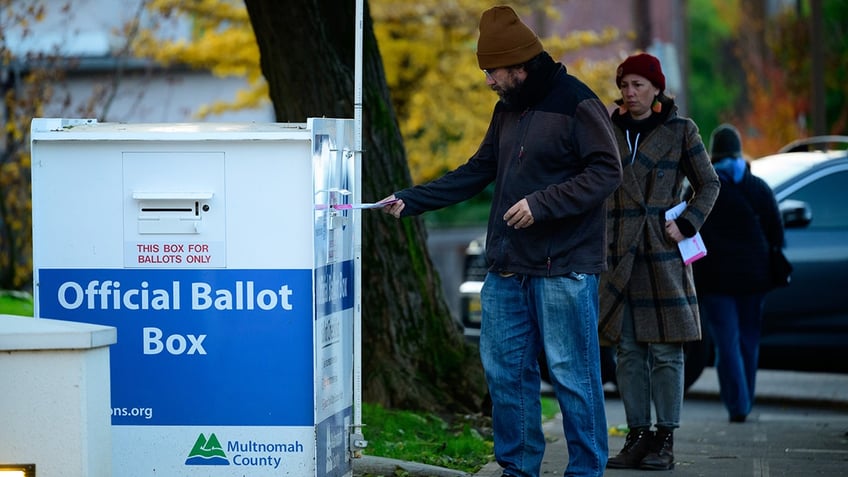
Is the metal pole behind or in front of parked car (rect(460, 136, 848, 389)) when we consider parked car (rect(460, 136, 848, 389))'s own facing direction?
in front

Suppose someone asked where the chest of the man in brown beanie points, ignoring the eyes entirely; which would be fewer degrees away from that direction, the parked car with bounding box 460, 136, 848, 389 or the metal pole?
the metal pole

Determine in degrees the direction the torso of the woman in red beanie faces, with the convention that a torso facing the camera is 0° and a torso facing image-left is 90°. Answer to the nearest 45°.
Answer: approximately 45°

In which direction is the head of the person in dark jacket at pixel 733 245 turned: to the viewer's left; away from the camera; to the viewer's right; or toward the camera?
away from the camera

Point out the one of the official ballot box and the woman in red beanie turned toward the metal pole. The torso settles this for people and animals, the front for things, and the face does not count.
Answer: the woman in red beanie

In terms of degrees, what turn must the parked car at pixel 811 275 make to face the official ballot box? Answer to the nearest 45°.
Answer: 0° — it already faces it

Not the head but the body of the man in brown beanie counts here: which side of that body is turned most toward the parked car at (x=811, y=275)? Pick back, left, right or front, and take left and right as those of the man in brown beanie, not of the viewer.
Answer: back

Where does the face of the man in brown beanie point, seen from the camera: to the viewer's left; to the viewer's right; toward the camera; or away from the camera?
to the viewer's left

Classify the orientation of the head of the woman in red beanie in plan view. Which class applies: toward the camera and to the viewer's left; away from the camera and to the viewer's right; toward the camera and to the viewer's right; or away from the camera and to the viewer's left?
toward the camera and to the viewer's left
